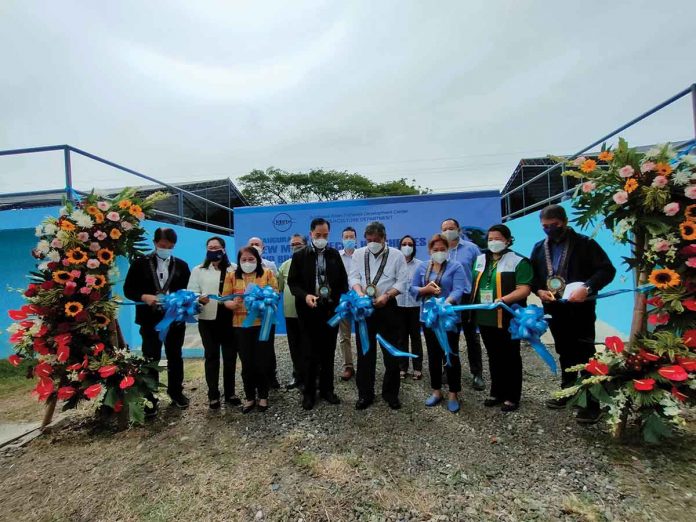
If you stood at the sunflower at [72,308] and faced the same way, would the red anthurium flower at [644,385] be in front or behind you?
in front

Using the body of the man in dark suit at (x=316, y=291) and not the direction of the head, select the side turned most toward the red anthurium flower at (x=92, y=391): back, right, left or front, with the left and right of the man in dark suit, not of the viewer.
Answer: right

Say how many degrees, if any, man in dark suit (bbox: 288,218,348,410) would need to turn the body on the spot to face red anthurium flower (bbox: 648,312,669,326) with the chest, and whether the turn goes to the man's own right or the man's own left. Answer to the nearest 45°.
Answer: approximately 45° to the man's own left

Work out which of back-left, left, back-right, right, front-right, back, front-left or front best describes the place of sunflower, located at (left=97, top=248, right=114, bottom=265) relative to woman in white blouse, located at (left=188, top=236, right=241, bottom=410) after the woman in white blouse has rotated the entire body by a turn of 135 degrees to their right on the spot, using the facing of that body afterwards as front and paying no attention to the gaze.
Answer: front-left

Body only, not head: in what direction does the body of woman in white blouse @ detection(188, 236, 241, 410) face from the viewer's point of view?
toward the camera

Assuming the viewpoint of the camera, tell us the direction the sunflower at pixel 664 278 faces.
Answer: facing the viewer

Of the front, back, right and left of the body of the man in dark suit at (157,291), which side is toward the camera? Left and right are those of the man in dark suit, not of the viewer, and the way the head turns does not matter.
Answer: front

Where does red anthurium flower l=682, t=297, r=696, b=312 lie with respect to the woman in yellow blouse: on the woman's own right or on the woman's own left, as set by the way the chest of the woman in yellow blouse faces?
on the woman's own left

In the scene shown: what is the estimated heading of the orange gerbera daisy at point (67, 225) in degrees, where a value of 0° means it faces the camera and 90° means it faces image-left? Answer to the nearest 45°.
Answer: approximately 0°

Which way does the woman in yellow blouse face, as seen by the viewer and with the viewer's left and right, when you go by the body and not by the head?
facing the viewer
